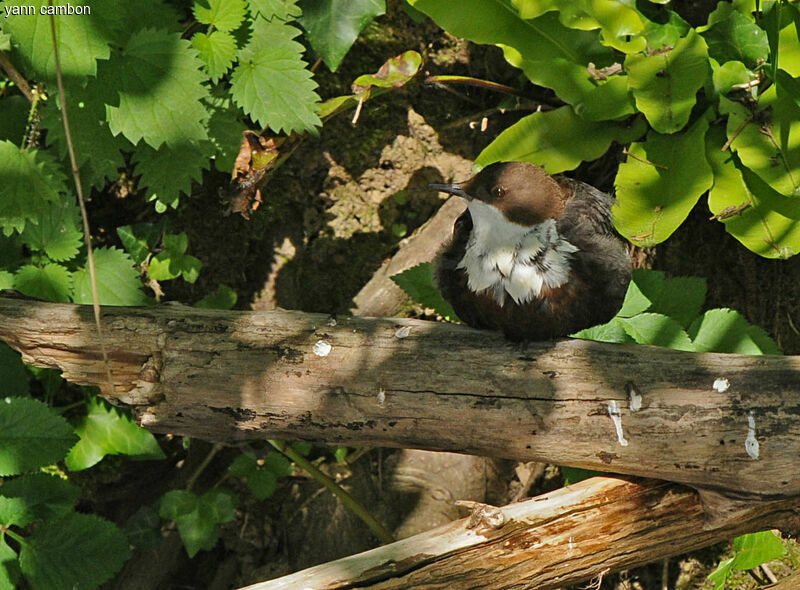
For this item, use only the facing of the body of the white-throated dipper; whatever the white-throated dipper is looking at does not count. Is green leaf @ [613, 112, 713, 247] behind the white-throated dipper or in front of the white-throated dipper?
behind

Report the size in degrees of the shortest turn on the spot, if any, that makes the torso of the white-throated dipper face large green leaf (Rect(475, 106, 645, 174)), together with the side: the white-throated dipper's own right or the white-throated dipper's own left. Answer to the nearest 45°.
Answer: approximately 135° to the white-throated dipper's own right

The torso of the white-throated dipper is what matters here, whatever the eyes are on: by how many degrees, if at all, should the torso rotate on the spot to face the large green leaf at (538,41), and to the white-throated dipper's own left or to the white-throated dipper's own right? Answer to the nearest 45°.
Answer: approximately 135° to the white-throated dipper's own right

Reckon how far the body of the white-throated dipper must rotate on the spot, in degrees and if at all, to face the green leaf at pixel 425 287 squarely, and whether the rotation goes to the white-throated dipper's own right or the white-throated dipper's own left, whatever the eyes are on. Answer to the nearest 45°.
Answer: approximately 90° to the white-throated dipper's own right

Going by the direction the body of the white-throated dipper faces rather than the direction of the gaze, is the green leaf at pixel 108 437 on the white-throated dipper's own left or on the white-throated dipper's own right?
on the white-throated dipper's own right

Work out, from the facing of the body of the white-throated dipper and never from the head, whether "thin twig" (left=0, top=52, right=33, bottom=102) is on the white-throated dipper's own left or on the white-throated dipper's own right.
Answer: on the white-throated dipper's own right

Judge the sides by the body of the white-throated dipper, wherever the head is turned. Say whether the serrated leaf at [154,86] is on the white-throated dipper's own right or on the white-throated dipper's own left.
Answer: on the white-throated dipper's own right

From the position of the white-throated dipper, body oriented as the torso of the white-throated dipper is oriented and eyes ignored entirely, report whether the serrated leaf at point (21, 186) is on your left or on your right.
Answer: on your right

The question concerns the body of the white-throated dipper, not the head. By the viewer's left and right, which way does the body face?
facing the viewer and to the left of the viewer
